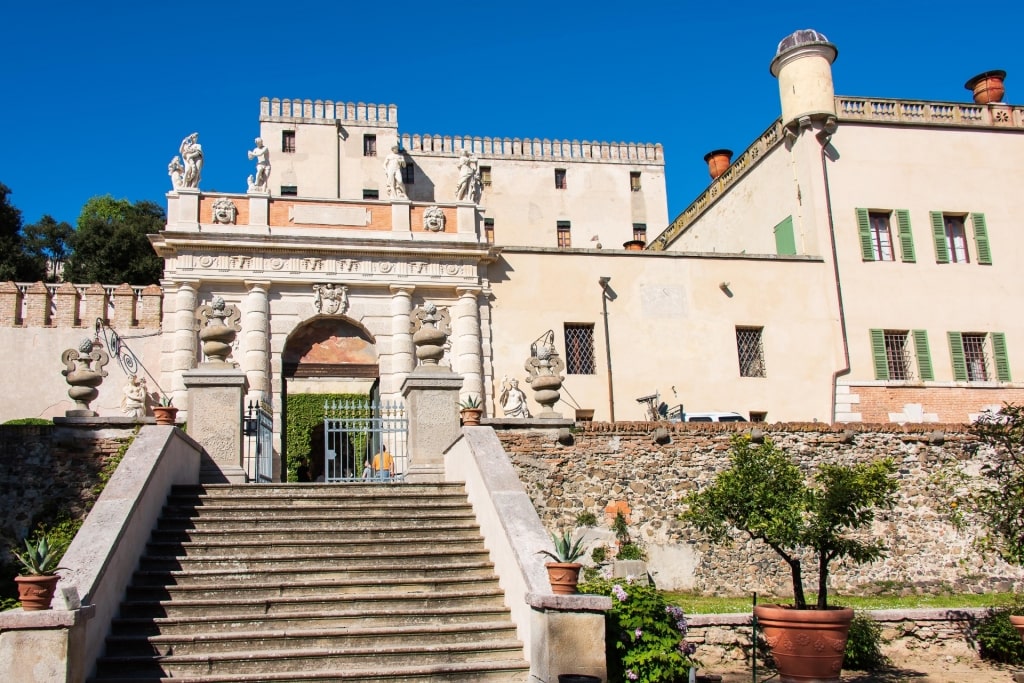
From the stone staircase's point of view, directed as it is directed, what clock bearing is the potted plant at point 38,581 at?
The potted plant is roughly at 2 o'clock from the stone staircase.

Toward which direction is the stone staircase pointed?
toward the camera

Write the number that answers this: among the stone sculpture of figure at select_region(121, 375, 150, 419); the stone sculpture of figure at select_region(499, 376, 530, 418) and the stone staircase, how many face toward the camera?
3

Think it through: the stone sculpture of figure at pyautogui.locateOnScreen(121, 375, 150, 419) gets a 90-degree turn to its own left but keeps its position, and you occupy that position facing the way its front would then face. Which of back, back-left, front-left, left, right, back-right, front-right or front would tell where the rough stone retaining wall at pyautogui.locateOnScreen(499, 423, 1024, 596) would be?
front-right

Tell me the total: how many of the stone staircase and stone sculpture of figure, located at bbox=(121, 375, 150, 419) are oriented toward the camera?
2

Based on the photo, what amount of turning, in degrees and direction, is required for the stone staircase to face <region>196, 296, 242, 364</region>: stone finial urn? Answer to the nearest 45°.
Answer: approximately 180°

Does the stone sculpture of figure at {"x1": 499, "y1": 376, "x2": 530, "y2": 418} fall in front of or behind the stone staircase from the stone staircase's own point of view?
behind

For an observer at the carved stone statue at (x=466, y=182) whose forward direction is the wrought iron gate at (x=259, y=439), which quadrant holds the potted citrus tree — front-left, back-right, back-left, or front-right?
front-left

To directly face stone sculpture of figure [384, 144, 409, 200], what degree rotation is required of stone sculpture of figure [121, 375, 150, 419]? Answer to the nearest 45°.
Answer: approximately 90° to its left
